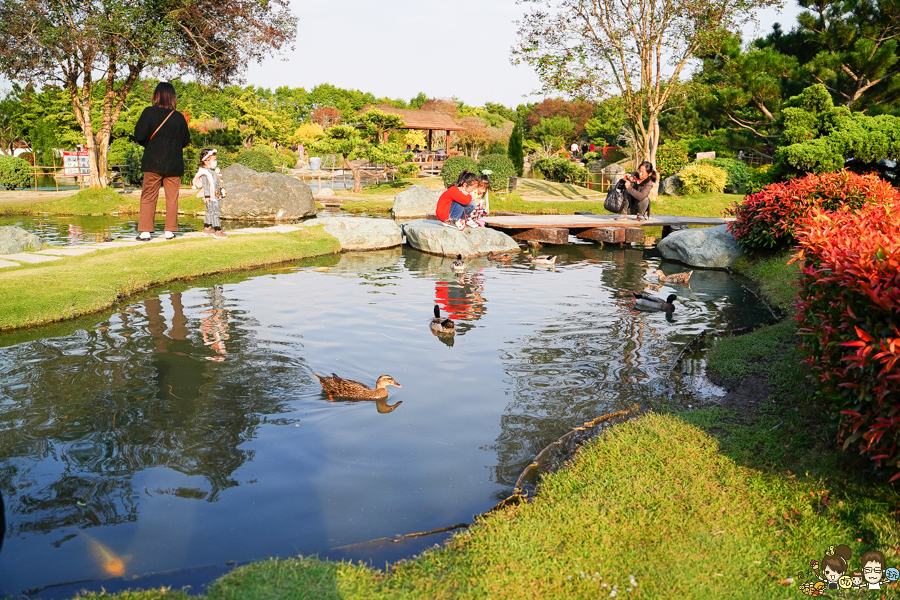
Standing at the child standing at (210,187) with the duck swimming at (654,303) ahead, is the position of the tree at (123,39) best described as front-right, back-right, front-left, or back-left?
back-left

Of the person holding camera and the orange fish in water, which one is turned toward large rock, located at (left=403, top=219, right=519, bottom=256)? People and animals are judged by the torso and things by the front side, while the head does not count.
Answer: the person holding camera

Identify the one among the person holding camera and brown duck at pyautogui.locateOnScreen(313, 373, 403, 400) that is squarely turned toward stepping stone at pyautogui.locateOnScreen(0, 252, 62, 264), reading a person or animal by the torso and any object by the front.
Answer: the person holding camera

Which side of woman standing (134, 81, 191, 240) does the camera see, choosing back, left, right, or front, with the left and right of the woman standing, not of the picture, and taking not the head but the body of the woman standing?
back

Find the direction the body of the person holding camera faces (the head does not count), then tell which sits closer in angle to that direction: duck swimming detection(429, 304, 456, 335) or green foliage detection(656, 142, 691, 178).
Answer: the duck swimming

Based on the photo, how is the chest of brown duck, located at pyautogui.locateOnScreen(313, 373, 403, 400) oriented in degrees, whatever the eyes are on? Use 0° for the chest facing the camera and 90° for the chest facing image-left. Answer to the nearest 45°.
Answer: approximately 270°

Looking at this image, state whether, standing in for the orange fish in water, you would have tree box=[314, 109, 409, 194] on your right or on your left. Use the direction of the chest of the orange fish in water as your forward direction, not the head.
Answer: on your left

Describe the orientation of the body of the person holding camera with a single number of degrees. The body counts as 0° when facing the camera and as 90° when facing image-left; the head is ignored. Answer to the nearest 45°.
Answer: approximately 45°

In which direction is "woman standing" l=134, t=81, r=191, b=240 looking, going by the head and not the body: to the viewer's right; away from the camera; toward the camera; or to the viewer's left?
away from the camera

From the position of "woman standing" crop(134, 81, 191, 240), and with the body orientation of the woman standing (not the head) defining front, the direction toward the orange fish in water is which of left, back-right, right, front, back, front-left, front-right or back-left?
back
